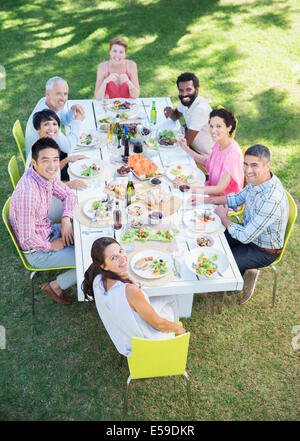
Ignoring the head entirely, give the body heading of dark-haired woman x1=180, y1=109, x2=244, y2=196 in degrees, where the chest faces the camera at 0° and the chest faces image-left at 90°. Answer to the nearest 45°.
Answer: approximately 45°

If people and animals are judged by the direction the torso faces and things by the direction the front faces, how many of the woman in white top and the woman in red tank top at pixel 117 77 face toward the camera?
1

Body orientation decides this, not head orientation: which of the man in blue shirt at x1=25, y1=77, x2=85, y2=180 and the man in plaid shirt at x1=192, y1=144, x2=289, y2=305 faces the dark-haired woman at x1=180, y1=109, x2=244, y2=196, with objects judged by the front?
the man in blue shirt

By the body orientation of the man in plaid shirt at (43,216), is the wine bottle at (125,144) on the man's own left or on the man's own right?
on the man's own left

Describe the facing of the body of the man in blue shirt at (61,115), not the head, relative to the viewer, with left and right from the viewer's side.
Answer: facing the viewer and to the right of the viewer

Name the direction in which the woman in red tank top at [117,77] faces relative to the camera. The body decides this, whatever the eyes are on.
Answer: toward the camera

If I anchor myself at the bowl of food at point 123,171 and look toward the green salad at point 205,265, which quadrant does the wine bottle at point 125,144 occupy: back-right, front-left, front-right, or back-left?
back-left

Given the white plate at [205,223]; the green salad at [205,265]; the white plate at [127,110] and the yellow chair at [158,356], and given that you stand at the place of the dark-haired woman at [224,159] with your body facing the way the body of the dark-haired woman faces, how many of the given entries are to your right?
1

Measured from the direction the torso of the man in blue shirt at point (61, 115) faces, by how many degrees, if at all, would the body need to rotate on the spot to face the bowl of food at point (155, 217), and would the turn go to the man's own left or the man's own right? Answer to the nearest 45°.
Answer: approximately 45° to the man's own right

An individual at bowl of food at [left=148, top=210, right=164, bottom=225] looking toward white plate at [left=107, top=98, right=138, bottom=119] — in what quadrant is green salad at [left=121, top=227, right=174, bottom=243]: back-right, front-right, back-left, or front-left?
back-left

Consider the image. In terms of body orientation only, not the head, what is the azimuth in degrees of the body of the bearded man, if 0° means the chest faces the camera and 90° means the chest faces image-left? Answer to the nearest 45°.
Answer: approximately 45°

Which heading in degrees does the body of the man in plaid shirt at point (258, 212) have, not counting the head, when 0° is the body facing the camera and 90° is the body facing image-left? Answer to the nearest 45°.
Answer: approximately 45°

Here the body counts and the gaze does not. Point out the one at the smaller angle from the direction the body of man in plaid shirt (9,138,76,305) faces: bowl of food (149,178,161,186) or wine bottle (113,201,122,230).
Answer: the wine bottle

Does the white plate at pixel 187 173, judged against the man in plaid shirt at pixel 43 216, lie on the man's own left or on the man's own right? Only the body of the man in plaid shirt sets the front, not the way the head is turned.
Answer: on the man's own left

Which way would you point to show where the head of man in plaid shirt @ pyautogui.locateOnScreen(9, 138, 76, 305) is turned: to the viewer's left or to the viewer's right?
to the viewer's right

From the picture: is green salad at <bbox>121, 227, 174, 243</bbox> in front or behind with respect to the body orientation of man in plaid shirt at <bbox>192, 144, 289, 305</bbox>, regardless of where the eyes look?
in front

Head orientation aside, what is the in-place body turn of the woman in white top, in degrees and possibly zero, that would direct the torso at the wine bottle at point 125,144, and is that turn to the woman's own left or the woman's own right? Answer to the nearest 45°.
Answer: approximately 45° to the woman's own left
